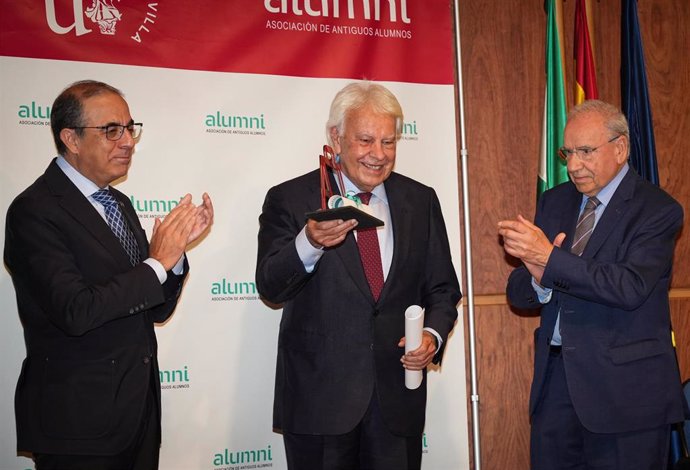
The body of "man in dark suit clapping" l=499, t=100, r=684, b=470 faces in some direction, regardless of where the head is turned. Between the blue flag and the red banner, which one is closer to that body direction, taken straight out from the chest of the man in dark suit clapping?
the red banner

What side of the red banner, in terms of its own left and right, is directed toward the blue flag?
left

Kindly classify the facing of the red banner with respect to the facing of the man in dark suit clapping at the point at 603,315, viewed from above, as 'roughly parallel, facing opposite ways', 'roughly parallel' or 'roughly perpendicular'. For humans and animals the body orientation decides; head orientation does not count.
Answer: roughly perpendicular

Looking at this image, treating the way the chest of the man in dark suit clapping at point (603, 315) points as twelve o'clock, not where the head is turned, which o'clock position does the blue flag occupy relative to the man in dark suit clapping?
The blue flag is roughly at 5 o'clock from the man in dark suit clapping.

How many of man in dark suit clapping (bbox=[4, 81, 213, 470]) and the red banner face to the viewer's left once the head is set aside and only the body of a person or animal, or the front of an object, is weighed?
0

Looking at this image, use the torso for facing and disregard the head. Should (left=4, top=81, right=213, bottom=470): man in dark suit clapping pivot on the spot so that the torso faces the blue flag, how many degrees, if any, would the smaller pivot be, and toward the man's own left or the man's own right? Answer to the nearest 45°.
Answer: approximately 45° to the man's own left

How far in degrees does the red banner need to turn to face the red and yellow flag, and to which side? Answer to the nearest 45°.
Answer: approximately 90° to its left

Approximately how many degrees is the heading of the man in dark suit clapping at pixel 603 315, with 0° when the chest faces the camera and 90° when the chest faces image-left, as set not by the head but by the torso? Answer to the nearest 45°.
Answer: approximately 45°

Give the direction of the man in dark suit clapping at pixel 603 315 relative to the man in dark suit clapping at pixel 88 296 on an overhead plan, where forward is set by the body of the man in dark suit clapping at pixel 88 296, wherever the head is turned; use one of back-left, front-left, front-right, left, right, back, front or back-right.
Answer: front-left
